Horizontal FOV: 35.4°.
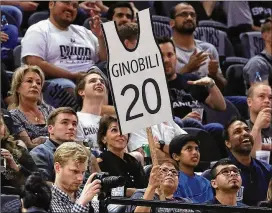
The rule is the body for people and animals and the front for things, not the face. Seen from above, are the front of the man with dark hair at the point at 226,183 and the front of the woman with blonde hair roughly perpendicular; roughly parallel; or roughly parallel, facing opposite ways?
roughly parallel

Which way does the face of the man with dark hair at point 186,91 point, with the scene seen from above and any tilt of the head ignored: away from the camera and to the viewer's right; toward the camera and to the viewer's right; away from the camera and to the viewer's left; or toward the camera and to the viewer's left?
toward the camera and to the viewer's left

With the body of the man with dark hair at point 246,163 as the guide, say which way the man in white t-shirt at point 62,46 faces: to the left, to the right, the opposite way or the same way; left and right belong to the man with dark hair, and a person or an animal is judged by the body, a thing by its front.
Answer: the same way

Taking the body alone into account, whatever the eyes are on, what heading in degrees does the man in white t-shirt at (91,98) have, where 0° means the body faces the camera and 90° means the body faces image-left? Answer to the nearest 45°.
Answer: approximately 315°

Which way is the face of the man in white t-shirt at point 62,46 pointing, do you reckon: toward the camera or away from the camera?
toward the camera

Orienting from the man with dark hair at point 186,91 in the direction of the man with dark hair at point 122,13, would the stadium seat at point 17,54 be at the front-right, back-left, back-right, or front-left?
front-left

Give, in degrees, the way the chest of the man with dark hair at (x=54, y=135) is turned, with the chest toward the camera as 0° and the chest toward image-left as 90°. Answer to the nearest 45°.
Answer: approximately 315°

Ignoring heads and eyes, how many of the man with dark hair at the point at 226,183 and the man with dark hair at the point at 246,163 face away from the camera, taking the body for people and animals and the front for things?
0

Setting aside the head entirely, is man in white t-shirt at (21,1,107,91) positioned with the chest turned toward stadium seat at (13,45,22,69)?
no

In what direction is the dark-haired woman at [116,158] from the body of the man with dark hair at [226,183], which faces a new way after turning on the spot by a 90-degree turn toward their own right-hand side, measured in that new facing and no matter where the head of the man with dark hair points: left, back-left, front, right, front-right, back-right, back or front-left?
front-right

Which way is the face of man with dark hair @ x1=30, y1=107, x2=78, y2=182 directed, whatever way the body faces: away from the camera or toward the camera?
toward the camera

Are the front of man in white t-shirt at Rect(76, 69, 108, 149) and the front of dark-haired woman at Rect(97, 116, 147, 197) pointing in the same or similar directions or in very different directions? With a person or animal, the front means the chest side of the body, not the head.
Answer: same or similar directions

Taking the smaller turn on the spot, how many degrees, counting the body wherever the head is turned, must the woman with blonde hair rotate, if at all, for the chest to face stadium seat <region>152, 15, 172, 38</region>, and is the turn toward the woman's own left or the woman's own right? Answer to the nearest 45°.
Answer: approximately 90° to the woman's own left
